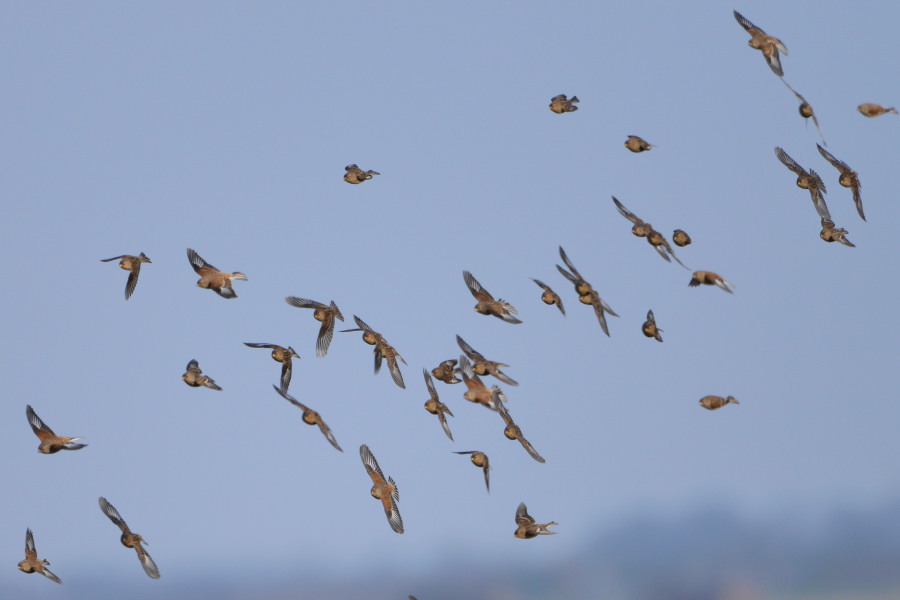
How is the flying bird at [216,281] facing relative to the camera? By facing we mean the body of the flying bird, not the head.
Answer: to the viewer's left

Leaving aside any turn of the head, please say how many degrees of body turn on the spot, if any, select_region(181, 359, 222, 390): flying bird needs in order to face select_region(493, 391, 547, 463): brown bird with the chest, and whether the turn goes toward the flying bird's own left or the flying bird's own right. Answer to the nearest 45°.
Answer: approximately 180°

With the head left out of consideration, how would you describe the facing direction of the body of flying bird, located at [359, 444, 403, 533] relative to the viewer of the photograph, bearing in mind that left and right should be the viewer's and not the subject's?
facing the viewer and to the left of the viewer

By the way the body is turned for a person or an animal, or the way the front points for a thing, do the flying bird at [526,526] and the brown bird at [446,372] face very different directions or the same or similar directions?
same or similar directions

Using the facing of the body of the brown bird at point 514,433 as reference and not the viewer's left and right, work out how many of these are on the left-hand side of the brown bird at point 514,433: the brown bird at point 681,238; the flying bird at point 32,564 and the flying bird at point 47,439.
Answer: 1

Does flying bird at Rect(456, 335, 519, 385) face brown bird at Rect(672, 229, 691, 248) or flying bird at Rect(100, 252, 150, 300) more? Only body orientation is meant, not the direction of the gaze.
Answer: the flying bird

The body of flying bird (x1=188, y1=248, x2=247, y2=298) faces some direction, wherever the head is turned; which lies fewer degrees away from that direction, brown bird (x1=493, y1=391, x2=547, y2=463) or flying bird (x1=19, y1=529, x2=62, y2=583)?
the flying bird

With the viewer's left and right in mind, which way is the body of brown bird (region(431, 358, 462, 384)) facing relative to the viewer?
facing to the left of the viewer

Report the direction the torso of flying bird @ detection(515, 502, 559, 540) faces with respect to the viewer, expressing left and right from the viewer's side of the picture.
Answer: facing to the left of the viewer

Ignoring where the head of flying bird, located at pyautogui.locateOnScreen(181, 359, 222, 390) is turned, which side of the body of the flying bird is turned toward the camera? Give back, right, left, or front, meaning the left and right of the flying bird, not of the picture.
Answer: left

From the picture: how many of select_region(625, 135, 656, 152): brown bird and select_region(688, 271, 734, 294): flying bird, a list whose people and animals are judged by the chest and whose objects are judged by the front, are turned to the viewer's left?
2
